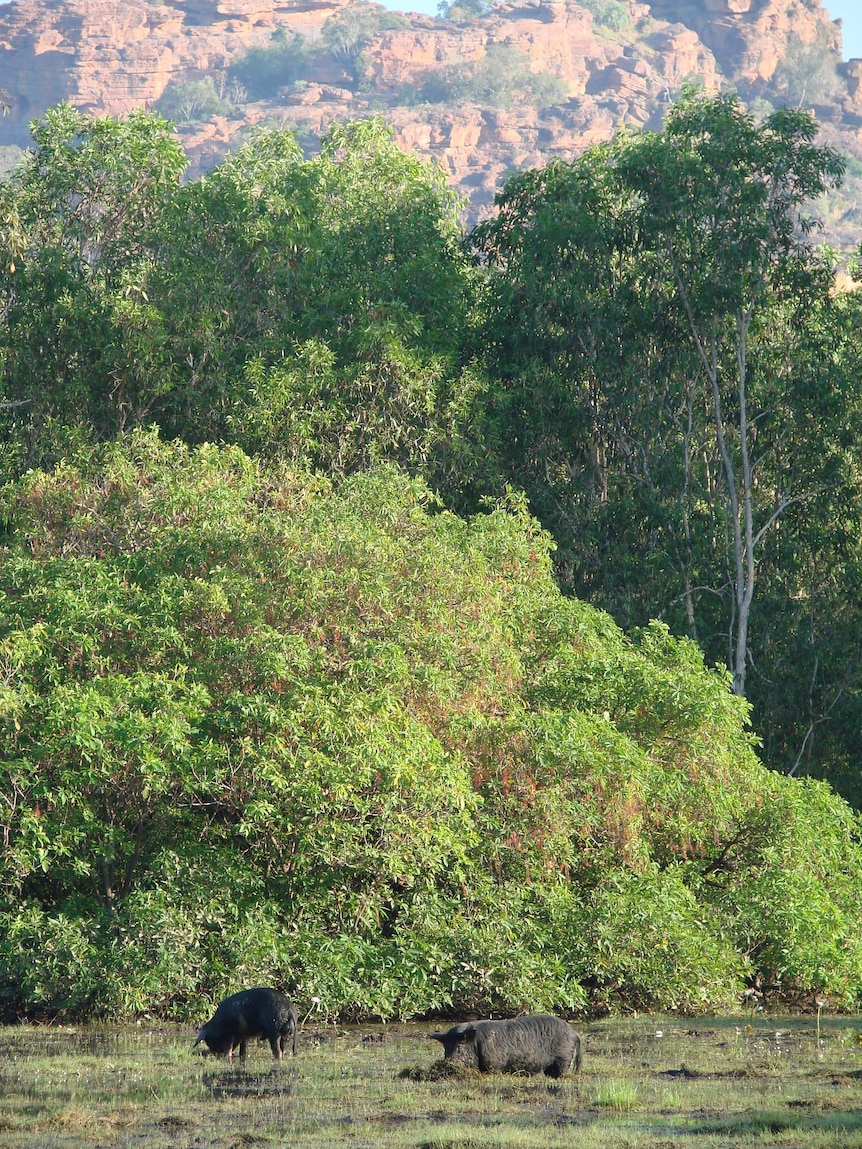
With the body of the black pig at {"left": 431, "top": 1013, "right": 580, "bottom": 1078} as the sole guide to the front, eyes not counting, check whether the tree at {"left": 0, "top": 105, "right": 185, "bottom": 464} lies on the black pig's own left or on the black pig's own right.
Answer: on the black pig's own right

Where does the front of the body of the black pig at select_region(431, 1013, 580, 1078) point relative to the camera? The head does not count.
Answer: to the viewer's left

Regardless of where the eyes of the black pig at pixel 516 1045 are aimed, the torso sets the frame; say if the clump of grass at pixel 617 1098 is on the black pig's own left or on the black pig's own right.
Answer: on the black pig's own left

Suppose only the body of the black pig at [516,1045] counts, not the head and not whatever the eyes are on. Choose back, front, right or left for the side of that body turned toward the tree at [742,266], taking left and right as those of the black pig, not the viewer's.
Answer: right

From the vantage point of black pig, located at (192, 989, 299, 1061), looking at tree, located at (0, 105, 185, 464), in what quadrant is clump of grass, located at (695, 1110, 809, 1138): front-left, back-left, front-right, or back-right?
back-right

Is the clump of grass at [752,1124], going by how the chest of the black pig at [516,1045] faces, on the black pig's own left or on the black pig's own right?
on the black pig's own left
